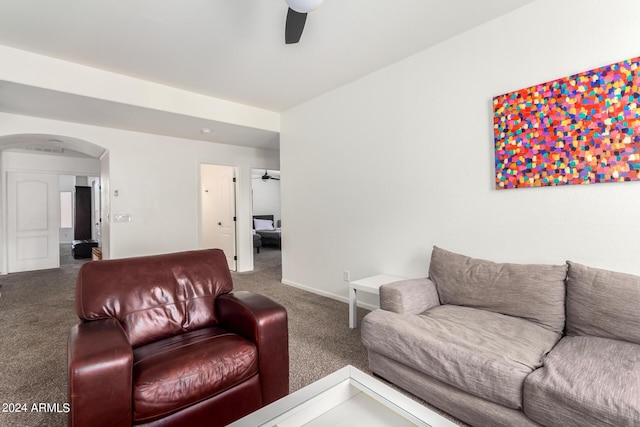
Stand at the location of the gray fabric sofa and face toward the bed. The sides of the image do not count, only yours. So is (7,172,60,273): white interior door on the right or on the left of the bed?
left

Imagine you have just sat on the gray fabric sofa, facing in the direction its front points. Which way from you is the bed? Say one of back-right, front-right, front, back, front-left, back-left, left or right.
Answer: right

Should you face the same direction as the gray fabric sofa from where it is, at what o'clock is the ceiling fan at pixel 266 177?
The ceiling fan is roughly at 3 o'clock from the gray fabric sofa.

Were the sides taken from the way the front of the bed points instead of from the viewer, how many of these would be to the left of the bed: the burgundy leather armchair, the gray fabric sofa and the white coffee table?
0

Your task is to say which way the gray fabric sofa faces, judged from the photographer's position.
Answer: facing the viewer and to the left of the viewer

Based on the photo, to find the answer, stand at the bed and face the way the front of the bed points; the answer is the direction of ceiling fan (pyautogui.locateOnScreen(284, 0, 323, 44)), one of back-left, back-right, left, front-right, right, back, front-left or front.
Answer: front-right

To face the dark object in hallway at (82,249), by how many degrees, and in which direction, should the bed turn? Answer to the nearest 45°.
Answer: approximately 135° to its right

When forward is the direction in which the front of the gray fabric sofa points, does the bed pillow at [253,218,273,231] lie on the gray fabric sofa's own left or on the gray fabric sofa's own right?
on the gray fabric sofa's own right

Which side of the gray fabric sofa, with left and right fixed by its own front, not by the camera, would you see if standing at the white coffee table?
front

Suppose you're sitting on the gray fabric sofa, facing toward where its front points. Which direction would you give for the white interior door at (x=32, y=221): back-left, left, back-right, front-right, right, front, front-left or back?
front-right

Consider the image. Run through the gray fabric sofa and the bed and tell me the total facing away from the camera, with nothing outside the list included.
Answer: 0

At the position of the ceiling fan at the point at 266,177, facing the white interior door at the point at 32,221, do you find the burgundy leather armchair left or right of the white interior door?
left

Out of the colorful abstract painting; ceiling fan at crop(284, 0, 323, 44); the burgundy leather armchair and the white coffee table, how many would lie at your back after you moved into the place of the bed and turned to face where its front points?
0

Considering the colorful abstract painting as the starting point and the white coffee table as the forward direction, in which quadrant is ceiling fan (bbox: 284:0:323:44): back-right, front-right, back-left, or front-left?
front-right

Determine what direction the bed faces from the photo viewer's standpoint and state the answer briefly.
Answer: facing the viewer and to the right of the viewer
